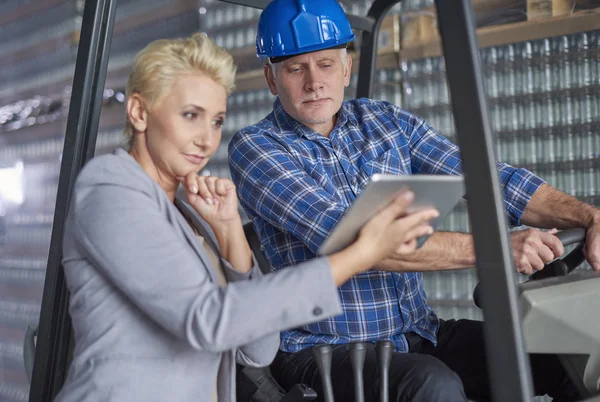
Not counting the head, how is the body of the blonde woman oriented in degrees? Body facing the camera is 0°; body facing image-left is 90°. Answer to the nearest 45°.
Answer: approximately 315°

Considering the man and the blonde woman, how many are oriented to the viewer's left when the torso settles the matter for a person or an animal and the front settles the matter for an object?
0

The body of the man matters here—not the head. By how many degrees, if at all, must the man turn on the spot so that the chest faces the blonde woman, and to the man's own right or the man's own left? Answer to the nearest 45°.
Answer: approximately 45° to the man's own right

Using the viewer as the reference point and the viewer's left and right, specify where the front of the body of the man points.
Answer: facing the viewer and to the right of the viewer

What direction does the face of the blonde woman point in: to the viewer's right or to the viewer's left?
to the viewer's right
